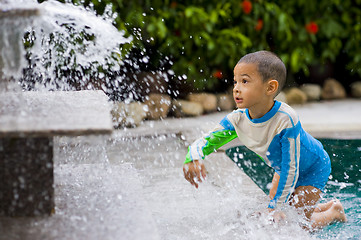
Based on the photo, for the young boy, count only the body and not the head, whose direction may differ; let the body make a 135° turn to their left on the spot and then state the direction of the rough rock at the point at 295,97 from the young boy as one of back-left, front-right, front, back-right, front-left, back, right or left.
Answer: left

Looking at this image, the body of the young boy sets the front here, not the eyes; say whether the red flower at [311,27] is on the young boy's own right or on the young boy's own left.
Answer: on the young boy's own right

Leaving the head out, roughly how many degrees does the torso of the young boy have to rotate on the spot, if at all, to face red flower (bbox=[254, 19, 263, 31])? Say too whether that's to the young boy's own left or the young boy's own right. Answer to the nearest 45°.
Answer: approximately 135° to the young boy's own right

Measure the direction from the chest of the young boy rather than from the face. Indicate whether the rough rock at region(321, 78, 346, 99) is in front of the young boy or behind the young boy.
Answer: behind

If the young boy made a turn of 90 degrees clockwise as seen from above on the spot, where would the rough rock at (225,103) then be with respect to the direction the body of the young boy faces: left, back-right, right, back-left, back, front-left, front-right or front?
front-right

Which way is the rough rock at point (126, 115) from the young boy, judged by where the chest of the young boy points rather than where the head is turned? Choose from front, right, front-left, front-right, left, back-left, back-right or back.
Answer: right

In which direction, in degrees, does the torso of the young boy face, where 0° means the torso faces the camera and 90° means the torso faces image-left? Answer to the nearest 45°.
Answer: approximately 45°

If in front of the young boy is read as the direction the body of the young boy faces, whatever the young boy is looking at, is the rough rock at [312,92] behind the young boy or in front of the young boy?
behind

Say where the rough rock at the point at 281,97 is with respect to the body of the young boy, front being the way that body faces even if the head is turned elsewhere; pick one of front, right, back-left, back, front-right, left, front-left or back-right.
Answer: back-right

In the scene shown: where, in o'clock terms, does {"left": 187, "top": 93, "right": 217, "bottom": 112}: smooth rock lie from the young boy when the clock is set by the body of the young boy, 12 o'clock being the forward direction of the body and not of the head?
The smooth rock is roughly at 4 o'clock from the young boy.

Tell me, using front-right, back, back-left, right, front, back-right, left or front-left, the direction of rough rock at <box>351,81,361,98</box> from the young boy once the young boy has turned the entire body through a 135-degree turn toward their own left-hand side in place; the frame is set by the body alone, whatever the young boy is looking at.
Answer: left

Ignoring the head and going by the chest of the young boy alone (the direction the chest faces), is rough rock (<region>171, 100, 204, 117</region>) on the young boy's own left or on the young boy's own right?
on the young boy's own right
